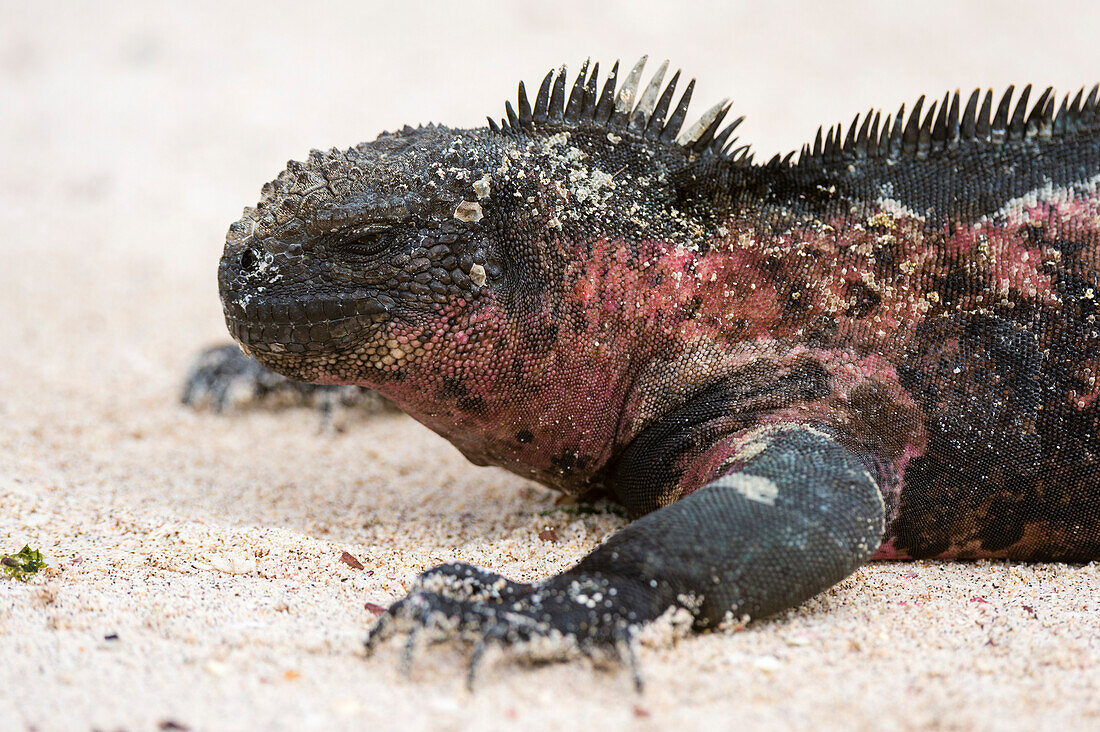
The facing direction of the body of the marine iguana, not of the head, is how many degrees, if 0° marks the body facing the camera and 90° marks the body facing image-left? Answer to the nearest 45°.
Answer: approximately 90°

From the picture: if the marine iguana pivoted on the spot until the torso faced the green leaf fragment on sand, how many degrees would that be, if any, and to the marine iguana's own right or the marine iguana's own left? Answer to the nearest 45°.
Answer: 0° — it already faces it
